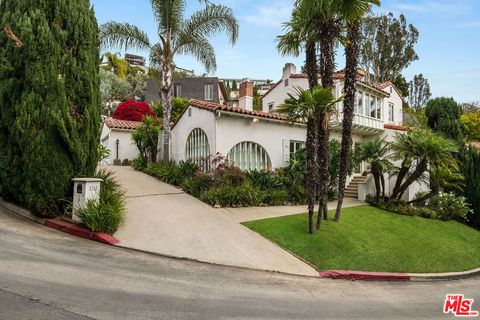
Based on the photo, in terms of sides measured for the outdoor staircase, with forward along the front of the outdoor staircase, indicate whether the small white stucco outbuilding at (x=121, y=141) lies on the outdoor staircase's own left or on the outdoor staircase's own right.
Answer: on the outdoor staircase's own right

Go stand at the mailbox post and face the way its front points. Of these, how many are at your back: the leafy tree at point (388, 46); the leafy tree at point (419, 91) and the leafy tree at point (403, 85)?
3

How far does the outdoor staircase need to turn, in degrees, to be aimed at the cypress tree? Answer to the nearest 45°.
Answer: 0° — it already faces it

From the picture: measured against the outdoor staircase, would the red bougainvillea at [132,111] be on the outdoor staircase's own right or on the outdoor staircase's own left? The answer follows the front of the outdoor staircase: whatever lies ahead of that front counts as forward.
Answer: on the outdoor staircase's own right

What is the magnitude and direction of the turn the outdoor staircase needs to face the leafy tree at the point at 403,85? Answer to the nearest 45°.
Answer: approximately 135° to its right

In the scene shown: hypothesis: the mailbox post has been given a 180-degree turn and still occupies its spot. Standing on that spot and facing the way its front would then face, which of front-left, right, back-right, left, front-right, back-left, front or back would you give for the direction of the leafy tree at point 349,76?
front-right

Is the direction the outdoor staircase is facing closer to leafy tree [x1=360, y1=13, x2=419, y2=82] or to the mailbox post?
the mailbox post

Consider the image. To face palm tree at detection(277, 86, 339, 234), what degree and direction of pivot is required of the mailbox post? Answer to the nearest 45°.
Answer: approximately 135° to its left

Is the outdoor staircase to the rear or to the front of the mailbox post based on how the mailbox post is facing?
to the rear
